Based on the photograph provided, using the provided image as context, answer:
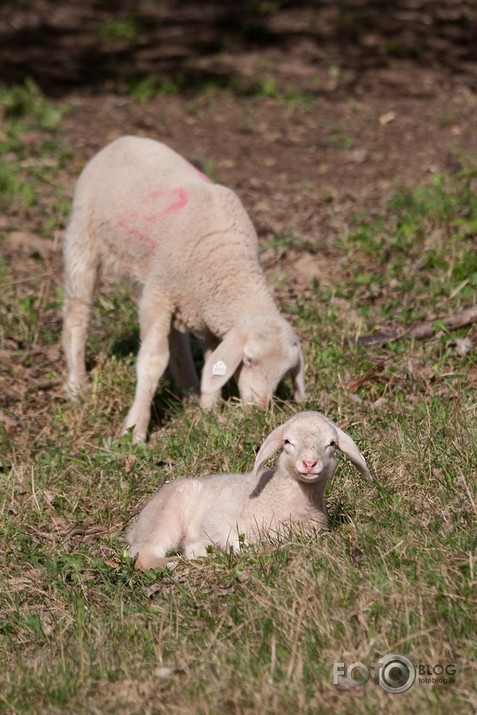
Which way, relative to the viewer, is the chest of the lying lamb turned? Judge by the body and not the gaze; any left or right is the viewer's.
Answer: facing to the right of the viewer

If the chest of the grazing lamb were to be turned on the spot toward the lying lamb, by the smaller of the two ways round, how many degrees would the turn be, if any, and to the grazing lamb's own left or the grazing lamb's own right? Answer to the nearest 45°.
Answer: approximately 45° to the grazing lamb's own right

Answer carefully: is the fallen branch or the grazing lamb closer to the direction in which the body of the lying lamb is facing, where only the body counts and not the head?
the fallen branch

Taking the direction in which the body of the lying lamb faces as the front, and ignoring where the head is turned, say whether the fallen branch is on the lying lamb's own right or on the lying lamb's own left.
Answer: on the lying lamb's own left

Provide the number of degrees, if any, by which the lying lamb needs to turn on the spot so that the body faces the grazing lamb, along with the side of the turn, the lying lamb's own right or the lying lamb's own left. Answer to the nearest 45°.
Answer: approximately 90° to the lying lamb's own left
